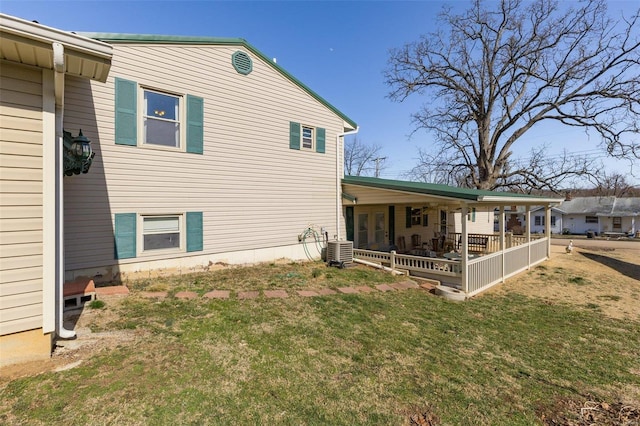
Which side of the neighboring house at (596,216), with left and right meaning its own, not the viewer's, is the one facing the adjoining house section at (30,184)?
front

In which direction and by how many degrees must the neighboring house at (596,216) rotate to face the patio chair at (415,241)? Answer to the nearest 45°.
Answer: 0° — it already faces it

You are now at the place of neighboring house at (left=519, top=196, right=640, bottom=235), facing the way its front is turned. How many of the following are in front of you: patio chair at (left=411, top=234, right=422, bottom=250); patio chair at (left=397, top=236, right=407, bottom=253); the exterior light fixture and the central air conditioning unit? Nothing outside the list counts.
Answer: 4

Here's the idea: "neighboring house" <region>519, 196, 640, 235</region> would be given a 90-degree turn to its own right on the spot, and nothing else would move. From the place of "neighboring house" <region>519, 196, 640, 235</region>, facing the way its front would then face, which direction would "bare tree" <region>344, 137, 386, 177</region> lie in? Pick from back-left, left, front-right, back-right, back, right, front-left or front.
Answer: front-left

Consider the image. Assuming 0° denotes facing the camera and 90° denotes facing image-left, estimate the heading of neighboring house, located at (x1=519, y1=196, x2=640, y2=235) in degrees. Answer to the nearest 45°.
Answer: approximately 0°

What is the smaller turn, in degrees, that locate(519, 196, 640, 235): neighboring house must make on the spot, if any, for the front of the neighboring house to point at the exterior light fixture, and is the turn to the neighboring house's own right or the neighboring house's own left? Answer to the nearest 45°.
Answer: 0° — it already faces it

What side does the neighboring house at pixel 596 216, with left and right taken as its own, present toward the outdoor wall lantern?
front

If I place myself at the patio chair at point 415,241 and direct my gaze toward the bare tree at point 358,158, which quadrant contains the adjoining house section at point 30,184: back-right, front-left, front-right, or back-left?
back-left

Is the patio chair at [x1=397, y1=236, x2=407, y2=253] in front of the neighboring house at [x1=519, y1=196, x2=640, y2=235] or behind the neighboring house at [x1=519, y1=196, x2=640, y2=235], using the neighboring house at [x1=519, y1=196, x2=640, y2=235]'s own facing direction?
in front

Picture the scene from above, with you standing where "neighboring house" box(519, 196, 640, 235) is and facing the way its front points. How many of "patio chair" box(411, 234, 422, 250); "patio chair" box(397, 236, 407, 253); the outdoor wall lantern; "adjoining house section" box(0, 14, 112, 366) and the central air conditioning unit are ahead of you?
5

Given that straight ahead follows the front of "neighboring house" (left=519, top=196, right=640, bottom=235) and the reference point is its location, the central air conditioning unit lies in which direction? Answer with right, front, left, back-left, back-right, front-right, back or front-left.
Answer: front
